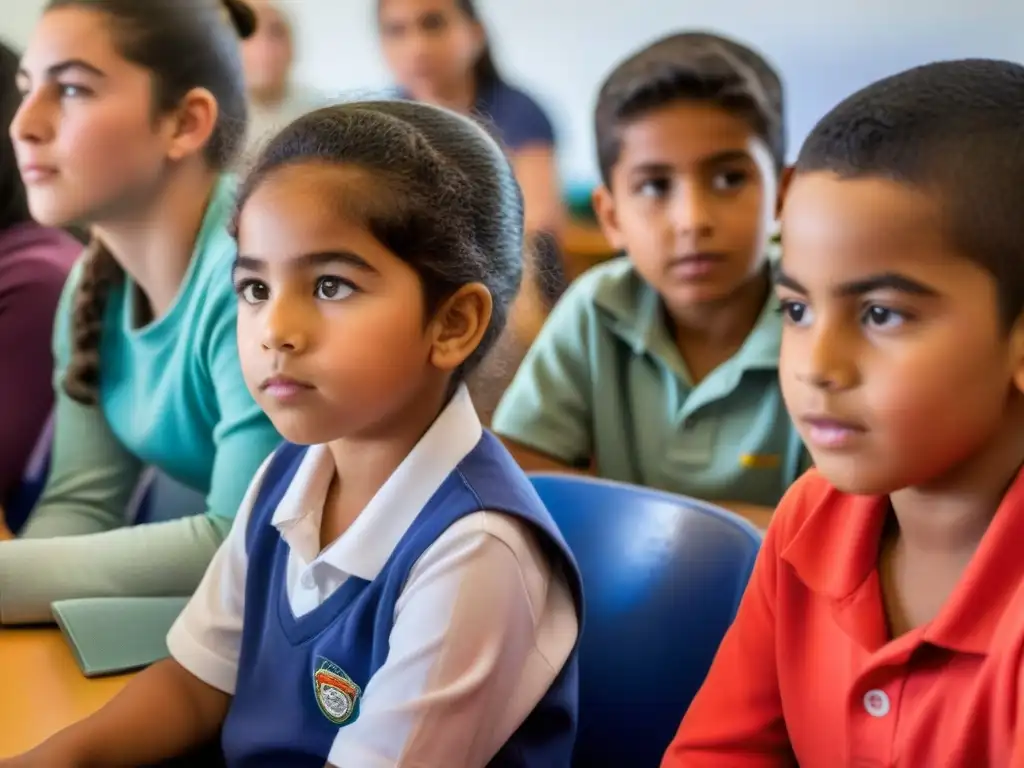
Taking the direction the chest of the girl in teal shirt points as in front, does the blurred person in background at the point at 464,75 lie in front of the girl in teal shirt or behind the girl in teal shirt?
behind

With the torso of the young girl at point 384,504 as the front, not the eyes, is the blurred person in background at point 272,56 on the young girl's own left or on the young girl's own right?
on the young girl's own right

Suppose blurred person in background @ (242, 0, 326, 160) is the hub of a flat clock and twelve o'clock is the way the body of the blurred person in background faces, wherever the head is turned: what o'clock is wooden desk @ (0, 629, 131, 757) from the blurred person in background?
The wooden desk is roughly at 12 o'clock from the blurred person in background.

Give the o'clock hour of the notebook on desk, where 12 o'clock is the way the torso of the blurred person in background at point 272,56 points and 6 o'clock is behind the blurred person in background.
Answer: The notebook on desk is roughly at 12 o'clock from the blurred person in background.

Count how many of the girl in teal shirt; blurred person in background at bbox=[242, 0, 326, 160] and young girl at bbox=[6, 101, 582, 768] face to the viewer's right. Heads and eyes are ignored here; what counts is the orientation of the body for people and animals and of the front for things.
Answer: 0

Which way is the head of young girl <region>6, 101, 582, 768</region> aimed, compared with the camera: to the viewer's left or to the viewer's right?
to the viewer's left

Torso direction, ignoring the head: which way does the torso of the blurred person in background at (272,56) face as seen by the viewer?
toward the camera

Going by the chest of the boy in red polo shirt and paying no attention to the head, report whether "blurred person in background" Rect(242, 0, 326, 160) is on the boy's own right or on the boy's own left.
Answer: on the boy's own right
